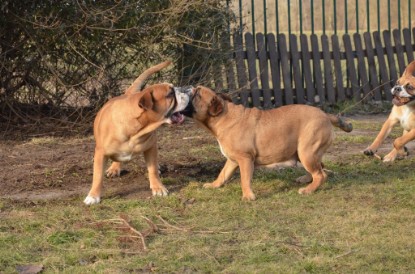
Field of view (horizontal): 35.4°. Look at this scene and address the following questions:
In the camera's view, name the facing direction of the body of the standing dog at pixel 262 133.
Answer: to the viewer's left

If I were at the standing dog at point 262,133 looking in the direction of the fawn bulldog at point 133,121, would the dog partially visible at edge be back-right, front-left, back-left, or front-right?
back-right

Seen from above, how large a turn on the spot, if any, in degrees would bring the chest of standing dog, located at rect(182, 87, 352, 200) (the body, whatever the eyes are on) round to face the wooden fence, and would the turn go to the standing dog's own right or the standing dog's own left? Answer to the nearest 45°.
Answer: approximately 90° to the standing dog's own right

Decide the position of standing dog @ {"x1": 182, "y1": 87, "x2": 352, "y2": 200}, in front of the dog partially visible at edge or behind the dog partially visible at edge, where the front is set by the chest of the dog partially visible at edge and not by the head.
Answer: in front

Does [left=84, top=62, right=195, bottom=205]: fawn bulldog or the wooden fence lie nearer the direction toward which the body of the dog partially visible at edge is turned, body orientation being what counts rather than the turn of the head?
the fawn bulldog

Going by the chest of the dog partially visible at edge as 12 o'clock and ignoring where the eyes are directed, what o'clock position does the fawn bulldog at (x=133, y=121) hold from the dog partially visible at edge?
The fawn bulldog is roughly at 12 o'clock from the dog partially visible at edge.

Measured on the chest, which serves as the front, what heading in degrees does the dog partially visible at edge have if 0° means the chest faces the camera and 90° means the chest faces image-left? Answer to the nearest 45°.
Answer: approximately 45°

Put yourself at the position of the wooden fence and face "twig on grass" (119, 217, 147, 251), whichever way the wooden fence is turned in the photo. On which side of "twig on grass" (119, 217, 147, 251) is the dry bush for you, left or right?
right

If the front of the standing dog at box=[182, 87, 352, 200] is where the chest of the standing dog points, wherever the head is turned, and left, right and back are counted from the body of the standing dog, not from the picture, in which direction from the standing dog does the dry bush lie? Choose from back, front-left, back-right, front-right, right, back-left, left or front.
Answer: front-right
